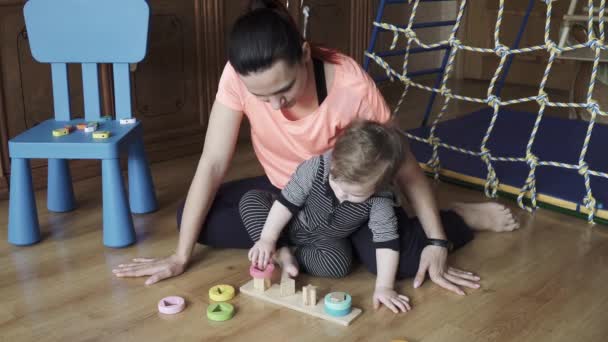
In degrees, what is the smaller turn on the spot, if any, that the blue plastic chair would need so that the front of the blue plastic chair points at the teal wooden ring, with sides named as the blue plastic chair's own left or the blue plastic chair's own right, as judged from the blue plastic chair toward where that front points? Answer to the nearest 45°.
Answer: approximately 45° to the blue plastic chair's own left

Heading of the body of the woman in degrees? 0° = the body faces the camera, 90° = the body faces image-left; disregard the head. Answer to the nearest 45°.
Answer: approximately 0°

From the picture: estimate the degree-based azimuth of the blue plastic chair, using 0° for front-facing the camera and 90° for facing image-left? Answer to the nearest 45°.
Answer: approximately 0°

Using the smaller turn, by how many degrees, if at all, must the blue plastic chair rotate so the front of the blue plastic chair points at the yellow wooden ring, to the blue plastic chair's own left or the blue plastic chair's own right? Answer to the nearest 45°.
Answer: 0° — it already faces it

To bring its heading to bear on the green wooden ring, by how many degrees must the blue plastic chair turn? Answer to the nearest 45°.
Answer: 0° — it already faces it

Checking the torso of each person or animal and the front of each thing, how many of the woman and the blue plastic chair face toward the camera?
2
